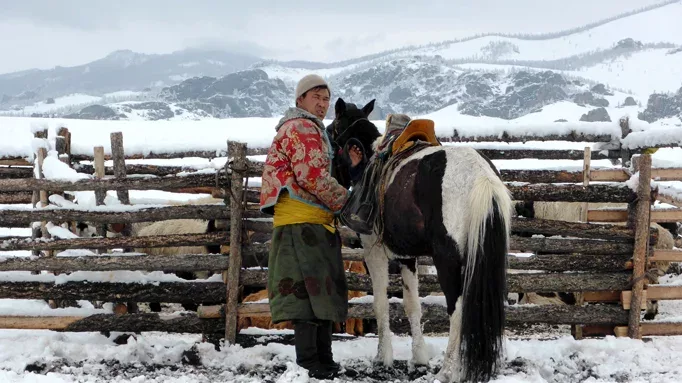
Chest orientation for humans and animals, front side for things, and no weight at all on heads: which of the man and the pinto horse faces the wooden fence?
the pinto horse

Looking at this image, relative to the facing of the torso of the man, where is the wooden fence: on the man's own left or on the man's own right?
on the man's own left

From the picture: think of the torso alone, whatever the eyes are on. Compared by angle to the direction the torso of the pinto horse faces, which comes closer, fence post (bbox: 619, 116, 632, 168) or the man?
the man

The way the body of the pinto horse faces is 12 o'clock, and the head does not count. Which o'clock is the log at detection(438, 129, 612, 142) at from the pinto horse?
The log is roughly at 2 o'clock from the pinto horse.

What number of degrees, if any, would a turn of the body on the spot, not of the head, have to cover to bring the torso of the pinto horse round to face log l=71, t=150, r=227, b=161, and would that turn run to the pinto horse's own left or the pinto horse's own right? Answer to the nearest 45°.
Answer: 0° — it already faces it

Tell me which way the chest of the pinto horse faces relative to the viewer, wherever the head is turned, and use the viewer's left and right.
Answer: facing away from the viewer and to the left of the viewer

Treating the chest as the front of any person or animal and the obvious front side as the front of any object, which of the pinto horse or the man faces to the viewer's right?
the man
